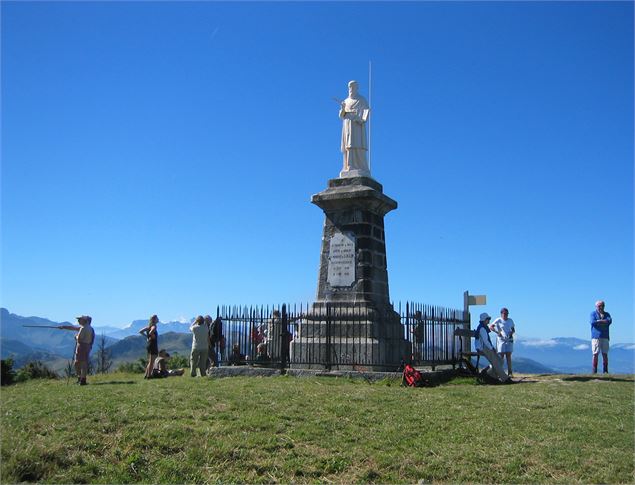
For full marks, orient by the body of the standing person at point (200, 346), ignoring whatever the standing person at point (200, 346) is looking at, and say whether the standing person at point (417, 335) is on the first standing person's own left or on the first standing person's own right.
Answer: on the first standing person's own right

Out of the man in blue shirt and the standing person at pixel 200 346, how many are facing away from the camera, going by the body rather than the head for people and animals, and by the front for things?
1

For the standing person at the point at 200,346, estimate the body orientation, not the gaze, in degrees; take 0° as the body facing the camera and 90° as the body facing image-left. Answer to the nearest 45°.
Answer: approximately 180°

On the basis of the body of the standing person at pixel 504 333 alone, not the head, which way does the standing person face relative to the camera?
toward the camera

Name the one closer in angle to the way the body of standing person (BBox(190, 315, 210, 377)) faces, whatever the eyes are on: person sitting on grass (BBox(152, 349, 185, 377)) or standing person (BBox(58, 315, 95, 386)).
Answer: the person sitting on grass

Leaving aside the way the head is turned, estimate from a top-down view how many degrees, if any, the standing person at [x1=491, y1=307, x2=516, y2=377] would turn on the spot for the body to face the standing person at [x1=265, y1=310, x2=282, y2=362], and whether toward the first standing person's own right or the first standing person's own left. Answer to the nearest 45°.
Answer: approximately 45° to the first standing person's own right

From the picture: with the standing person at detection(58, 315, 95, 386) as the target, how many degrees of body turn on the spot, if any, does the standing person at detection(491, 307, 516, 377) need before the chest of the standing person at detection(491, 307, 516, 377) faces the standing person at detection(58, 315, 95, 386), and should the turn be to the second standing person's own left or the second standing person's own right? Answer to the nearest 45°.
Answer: approximately 45° to the second standing person's own right

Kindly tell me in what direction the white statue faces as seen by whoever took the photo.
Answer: facing the viewer and to the left of the viewer

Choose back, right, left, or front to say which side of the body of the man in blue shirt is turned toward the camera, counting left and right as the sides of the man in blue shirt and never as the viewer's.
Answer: front
